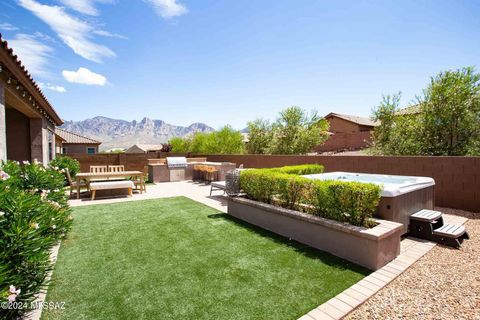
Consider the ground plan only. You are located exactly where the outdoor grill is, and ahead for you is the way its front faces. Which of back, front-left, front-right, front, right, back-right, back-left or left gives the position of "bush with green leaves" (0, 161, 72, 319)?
front

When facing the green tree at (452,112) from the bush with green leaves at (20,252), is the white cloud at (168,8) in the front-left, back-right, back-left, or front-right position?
front-left

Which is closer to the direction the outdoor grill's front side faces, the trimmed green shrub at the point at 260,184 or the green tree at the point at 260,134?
the trimmed green shrub

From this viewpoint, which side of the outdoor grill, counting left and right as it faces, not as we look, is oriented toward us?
front

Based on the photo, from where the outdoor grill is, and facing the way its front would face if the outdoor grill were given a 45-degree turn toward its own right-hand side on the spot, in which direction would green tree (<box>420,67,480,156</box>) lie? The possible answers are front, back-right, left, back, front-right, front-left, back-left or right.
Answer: left

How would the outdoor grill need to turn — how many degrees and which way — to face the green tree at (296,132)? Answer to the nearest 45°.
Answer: approximately 135° to its left

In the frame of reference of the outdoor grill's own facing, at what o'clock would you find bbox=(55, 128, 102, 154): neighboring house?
The neighboring house is roughly at 5 o'clock from the outdoor grill.
